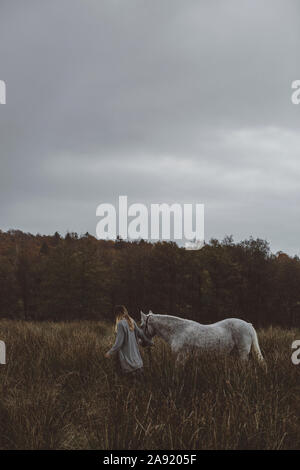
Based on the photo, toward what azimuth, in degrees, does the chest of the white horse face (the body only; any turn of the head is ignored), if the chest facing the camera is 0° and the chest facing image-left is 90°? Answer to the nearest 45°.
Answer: approximately 90°

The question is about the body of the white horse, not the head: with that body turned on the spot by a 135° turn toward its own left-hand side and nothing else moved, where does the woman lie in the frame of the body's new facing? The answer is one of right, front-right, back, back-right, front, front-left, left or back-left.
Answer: right
